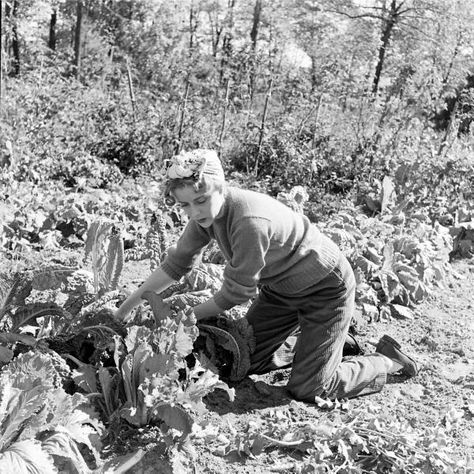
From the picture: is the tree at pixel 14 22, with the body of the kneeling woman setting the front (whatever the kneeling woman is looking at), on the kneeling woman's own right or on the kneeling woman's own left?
on the kneeling woman's own right

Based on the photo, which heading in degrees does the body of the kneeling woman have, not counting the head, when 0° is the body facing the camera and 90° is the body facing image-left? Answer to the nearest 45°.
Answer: approximately 45°
